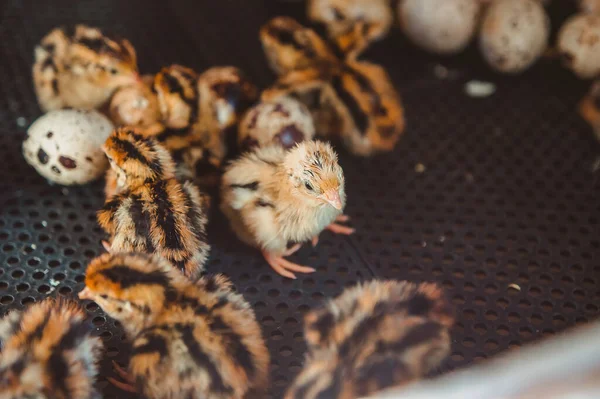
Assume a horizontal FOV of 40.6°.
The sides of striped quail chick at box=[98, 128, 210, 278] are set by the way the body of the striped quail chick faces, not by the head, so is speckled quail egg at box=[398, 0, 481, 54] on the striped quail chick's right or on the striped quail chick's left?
on the striped quail chick's right

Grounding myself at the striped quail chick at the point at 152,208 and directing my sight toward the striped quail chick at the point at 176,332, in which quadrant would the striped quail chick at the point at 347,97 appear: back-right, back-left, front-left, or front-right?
back-left

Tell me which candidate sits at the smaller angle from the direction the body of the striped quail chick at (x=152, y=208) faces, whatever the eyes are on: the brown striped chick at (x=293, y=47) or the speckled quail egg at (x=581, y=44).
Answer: the brown striped chick

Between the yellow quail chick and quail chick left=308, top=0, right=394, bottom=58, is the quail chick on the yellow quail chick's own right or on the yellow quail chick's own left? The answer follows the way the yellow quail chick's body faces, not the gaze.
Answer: on the yellow quail chick's own left

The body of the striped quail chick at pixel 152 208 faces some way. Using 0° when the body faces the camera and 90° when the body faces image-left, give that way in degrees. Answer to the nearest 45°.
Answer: approximately 135°

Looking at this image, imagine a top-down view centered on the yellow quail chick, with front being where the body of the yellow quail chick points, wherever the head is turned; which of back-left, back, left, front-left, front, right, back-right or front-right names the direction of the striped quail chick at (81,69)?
back

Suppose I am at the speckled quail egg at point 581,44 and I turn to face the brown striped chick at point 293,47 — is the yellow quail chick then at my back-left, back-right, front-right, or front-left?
front-left

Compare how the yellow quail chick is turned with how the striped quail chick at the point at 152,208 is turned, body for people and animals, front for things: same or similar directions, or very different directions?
very different directions
